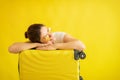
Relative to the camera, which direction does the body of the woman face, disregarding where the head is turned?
toward the camera
